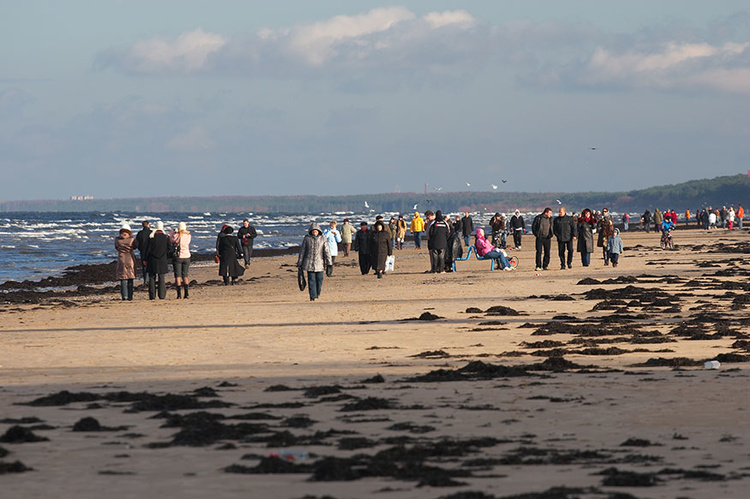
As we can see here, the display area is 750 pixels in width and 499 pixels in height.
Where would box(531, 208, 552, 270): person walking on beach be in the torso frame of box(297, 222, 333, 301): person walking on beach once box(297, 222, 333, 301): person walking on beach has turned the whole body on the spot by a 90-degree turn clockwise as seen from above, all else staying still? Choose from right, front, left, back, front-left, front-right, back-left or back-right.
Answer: back-right

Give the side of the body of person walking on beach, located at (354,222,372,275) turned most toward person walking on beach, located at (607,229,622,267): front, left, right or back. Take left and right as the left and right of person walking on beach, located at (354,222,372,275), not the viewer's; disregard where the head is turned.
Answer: left

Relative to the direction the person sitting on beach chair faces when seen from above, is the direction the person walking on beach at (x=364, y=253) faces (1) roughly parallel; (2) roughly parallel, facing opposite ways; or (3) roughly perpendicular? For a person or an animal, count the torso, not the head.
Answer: roughly perpendicular

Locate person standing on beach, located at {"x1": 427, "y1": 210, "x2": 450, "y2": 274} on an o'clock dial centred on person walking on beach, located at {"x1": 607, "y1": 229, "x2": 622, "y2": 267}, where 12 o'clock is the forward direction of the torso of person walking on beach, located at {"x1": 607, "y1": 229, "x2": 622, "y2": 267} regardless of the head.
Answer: person standing on beach, located at {"x1": 427, "y1": 210, "x2": 450, "y2": 274} is roughly at 2 o'clock from person walking on beach, located at {"x1": 607, "y1": 229, "x2": 622, "y2": 267}.

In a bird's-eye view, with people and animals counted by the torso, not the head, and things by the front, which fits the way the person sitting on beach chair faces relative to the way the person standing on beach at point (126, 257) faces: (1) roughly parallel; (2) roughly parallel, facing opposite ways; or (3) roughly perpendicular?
roughly perpendicular

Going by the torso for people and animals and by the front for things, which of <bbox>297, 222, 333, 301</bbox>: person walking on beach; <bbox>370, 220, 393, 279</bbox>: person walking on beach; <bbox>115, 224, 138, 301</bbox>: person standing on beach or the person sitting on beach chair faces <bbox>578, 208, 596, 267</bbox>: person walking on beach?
the person sitting on beach chair

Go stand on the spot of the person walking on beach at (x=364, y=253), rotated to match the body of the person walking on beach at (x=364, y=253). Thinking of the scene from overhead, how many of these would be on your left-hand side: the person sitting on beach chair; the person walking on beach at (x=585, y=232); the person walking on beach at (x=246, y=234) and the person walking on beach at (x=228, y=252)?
2

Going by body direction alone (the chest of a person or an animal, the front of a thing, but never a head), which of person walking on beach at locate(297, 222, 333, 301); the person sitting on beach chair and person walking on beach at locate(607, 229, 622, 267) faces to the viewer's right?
the person sitting on beach chair

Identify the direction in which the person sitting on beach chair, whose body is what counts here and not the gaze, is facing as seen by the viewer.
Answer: to the viewer's right

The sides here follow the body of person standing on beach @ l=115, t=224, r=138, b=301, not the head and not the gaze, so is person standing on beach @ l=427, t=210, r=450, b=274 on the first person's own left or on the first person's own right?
on the first person's own left

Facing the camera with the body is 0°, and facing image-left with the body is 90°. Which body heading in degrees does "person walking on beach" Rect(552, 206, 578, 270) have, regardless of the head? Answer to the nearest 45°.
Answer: approximately 0°

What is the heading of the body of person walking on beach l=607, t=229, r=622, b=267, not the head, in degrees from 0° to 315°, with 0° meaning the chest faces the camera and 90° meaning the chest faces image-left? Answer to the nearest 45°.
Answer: approximately 0°
